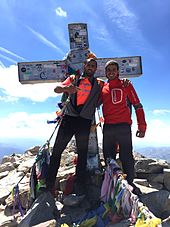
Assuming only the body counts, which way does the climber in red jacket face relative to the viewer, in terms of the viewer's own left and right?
facing the viewer
